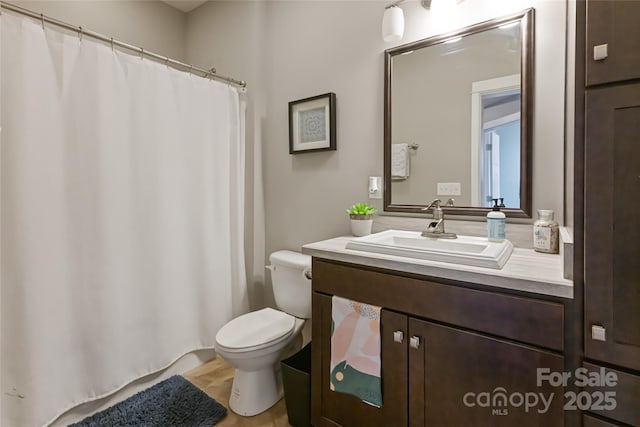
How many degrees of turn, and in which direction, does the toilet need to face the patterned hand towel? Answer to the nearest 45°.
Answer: approximately 90° to its left

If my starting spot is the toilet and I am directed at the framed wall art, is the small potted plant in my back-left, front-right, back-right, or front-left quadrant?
front-right

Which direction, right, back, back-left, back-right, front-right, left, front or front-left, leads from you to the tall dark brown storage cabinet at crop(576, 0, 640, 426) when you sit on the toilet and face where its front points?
left

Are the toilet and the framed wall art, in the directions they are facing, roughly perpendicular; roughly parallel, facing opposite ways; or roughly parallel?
roughly parallel

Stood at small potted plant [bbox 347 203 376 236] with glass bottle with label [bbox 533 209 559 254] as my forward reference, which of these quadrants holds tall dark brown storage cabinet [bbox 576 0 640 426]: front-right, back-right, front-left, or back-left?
front-right

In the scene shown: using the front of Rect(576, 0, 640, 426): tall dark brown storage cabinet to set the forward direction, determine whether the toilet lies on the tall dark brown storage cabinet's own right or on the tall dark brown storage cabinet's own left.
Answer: on the tall dark brown storage cabinet's own right

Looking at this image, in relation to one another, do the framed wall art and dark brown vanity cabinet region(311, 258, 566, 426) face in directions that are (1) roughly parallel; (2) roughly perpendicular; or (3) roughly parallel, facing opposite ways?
roughly parallel

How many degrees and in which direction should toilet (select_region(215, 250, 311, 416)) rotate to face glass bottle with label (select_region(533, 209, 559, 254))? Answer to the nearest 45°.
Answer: approximately 90° to its left

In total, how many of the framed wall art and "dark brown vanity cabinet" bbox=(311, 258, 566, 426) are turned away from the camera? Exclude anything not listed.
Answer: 0

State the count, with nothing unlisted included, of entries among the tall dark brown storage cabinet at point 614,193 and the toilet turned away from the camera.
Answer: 0

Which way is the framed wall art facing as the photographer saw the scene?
facing the viewer and to the left of the viewer

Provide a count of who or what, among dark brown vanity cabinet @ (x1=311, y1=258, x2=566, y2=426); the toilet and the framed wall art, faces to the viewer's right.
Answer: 0

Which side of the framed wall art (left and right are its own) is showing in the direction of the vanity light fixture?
left

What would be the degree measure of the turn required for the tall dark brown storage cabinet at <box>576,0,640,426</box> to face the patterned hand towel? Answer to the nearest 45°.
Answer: approximately 45° to its right
